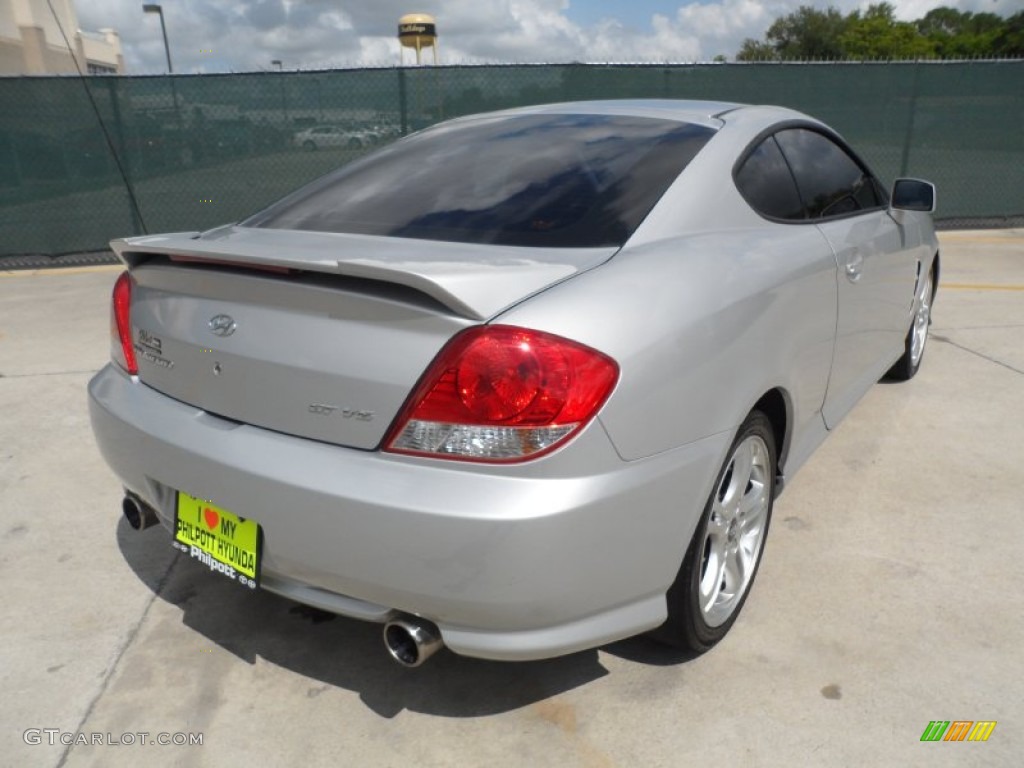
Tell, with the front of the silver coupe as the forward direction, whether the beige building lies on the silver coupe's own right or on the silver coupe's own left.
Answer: on the silver coupe's own left

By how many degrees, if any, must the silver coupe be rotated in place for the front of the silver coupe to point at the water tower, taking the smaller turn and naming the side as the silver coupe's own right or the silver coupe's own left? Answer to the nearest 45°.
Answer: approximately 45° to the silver coupe's own left

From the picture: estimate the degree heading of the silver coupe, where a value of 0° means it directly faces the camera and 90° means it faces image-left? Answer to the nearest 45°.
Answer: approximately 225°

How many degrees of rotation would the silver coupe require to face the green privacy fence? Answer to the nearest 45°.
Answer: approximately 45° to its left

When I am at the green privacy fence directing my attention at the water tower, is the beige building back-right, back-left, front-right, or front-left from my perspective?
front-left
